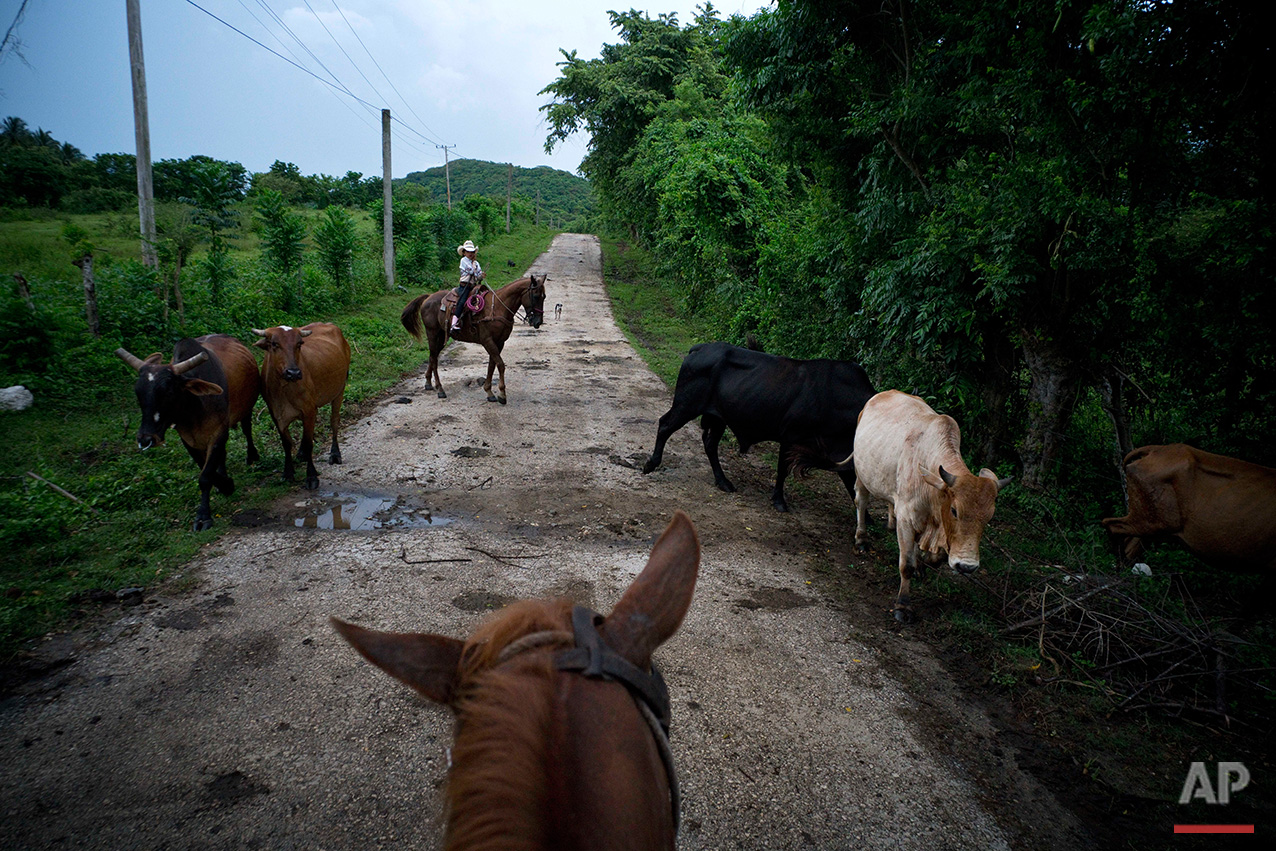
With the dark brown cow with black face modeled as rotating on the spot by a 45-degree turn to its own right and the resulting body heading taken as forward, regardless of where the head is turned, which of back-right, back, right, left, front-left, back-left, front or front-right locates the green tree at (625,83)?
back-right

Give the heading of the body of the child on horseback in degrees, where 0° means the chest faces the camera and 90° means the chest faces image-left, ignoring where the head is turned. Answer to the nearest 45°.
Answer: approximately 315°

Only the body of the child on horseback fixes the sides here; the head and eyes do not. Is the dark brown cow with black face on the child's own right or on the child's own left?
on the child's own right

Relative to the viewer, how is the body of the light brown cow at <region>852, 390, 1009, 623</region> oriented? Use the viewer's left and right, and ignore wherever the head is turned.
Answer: facing the viewer and to the right of the viewer

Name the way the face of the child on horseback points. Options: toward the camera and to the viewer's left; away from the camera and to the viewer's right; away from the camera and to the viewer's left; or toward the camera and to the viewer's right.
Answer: toward the camera and to the viewer's right

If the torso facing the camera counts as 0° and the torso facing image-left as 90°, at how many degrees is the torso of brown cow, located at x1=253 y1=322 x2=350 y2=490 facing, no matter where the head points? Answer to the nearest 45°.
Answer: approximately 45°

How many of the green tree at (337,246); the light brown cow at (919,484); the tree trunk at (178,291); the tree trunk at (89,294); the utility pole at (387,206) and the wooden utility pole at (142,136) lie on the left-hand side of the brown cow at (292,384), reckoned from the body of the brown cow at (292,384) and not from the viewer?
1
